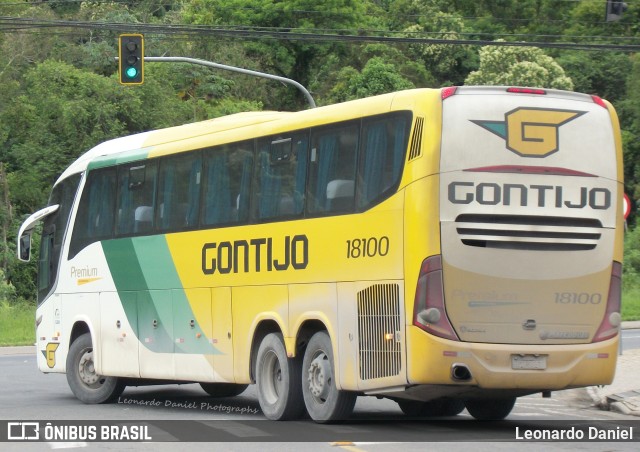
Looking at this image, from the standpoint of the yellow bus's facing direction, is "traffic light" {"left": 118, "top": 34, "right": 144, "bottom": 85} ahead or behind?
ahead

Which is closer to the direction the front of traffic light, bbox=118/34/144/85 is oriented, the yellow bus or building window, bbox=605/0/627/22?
the yellow bus

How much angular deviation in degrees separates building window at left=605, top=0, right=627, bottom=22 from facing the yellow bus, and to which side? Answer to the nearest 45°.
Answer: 0° — it already faces it

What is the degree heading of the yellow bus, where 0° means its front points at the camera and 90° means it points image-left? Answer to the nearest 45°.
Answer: approximately 135°

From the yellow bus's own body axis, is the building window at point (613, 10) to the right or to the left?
on its right

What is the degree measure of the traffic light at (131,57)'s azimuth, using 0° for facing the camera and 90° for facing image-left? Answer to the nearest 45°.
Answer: approximately 0°

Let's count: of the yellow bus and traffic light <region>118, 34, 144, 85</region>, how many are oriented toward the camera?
1

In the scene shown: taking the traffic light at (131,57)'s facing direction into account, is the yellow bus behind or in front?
in front
